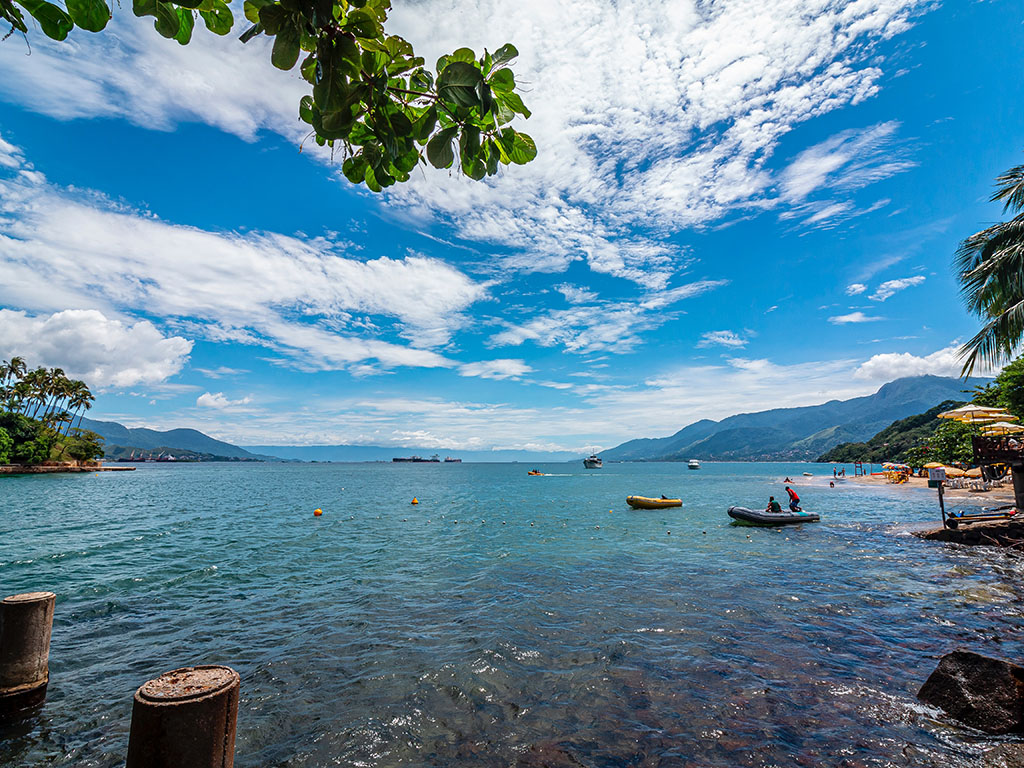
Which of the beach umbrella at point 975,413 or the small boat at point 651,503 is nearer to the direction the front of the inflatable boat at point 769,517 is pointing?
the small boat

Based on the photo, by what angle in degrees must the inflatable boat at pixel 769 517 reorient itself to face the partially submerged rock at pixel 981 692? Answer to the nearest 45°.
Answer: approximately 90° to its left

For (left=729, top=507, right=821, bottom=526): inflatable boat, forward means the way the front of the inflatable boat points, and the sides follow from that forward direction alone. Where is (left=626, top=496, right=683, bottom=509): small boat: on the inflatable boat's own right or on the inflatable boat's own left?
on the inflatable boat's own right

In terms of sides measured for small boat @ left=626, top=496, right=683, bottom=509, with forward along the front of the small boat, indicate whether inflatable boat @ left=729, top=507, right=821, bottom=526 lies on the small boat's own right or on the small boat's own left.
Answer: on the small boat's own left

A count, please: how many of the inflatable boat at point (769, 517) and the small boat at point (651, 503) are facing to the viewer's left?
2

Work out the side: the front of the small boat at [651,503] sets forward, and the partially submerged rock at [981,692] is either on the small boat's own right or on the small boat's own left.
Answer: on the small boat's own left

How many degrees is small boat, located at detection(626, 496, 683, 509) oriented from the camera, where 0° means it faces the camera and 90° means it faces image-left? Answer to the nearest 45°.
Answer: approximately 90°

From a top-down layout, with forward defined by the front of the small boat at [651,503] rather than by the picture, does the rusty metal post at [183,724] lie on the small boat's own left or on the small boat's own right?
on the small boat's own left

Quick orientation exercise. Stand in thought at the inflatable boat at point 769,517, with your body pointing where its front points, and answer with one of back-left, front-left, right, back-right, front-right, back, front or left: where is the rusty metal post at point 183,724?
left

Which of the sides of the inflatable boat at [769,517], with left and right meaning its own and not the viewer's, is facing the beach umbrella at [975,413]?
back

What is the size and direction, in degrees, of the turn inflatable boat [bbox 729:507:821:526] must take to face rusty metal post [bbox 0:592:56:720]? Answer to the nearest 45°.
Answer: approximately 90° to its left

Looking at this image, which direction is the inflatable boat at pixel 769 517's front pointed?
to the viewer's left

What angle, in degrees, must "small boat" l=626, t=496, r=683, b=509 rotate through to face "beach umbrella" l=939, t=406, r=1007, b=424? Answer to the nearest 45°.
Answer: approximately 135° to its left
